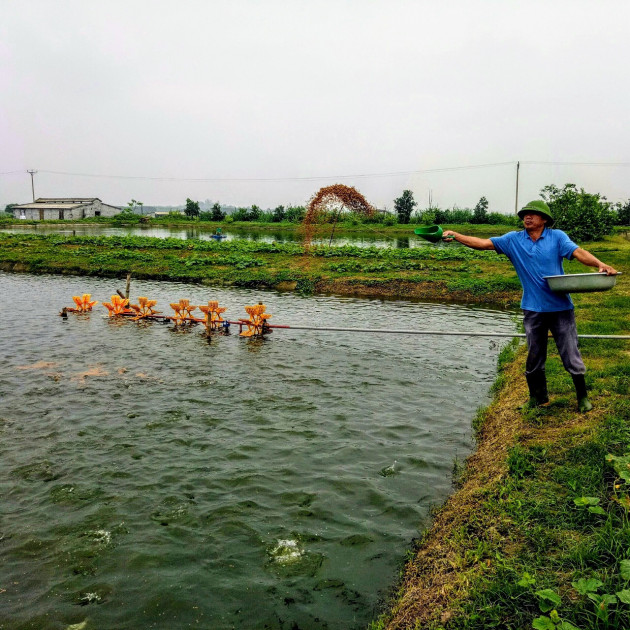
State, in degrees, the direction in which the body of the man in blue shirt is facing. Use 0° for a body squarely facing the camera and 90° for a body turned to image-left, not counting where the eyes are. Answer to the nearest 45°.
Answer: approximately 0°

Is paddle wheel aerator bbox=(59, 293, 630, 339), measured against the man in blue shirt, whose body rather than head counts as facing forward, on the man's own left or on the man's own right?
on the man's own right

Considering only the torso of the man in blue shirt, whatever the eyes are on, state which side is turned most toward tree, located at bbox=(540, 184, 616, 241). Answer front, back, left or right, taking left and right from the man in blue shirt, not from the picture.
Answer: back
